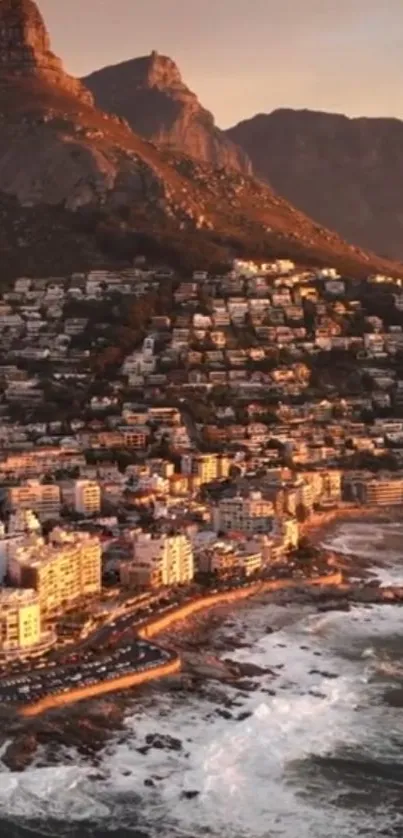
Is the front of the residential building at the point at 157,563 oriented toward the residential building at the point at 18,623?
no

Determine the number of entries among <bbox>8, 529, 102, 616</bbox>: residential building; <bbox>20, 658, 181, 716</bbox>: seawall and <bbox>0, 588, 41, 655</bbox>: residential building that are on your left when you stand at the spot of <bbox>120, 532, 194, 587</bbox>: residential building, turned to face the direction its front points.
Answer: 0

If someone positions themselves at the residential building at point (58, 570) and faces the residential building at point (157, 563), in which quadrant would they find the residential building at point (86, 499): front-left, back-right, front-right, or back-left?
front-left

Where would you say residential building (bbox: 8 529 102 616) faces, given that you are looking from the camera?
facing the viewer and to the right of the viewer

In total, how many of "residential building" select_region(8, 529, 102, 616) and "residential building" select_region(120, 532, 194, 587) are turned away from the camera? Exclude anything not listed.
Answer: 0

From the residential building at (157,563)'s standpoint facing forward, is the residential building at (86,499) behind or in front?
behind

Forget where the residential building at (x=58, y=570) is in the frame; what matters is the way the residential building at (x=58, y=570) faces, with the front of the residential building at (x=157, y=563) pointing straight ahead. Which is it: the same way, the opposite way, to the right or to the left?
the same way

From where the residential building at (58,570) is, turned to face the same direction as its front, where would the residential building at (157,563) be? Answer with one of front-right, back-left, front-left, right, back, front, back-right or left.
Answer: left

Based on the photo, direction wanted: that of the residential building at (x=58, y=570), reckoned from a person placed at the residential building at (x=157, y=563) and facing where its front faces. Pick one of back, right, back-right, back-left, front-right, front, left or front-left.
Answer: right

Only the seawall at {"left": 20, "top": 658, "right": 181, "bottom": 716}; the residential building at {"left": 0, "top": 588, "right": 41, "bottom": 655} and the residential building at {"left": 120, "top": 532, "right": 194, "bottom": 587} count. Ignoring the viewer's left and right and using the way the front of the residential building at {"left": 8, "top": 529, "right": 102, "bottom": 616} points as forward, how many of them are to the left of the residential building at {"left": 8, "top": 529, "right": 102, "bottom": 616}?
1
